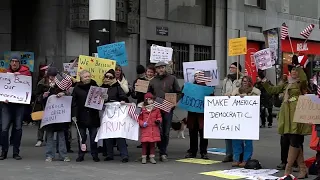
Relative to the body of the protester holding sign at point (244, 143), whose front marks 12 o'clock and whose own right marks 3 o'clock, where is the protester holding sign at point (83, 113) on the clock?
the protester holding sign at point (83, 113) is roughly at 3 o'clock from the protester holding sign at point (244, 143).

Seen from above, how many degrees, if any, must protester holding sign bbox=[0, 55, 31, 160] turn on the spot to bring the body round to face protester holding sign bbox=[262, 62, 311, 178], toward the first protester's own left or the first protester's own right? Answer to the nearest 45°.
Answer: approximately 45° to the first protester's own left

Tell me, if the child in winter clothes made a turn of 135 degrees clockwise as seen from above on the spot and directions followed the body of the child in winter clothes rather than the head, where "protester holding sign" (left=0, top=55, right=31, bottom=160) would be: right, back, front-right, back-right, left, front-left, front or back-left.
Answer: front-left

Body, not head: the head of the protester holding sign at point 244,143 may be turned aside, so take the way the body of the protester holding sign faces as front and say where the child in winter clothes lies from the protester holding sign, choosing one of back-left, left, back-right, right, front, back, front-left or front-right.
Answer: right

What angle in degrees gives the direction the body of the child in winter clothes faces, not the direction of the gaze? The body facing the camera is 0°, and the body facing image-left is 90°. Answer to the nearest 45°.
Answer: approximately 0°

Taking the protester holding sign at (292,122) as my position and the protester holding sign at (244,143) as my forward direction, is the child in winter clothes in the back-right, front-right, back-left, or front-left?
front-left

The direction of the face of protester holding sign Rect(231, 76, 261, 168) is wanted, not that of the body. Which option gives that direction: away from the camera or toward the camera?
toward the camera

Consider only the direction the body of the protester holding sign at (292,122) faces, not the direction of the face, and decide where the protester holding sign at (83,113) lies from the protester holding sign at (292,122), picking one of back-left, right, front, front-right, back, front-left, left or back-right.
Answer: front-right

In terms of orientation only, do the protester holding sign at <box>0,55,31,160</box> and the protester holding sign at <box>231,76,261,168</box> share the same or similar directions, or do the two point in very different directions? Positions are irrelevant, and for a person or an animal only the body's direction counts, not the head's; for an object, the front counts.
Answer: same or similar directions

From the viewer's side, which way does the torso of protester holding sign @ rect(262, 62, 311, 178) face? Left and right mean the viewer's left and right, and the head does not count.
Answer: facing the viewer and to the left of the viewer

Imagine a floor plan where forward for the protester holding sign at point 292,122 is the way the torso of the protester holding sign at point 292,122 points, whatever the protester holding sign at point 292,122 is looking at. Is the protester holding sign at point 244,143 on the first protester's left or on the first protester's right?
on the first protester's right

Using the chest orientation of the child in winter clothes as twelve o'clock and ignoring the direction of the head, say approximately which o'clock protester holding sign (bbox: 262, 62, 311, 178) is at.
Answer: The protester holding sign is roughly at 10 o'clock from the child in winter clothes.

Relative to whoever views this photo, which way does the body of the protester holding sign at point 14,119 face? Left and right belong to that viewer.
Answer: facing the viewer
